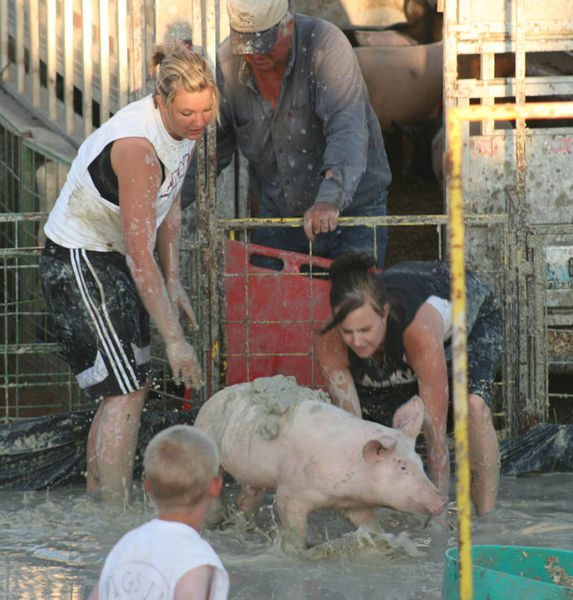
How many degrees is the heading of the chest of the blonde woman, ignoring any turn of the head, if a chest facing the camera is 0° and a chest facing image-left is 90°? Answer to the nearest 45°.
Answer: approximately 315°

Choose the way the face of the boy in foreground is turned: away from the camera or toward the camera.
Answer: away from the camera

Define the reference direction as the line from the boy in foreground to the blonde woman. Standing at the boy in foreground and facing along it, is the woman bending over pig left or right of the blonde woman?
right

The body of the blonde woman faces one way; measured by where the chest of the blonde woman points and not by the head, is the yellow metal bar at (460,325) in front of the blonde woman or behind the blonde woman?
in front

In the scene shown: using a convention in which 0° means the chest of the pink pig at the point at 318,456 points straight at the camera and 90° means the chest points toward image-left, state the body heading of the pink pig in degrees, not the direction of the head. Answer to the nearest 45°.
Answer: approximately 315°

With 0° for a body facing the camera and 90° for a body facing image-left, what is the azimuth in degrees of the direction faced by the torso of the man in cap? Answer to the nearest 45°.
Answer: approximately 45°

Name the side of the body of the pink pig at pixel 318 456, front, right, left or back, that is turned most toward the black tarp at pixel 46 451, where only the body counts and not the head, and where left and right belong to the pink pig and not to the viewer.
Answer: back

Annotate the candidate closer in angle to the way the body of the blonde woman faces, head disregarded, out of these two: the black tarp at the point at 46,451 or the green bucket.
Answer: the green bucket

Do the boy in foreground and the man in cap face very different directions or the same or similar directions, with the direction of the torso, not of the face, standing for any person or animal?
very different directions

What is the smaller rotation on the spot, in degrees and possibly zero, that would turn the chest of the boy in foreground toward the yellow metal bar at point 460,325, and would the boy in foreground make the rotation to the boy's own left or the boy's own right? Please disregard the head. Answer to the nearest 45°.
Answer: approximately 45° to the boy's own right

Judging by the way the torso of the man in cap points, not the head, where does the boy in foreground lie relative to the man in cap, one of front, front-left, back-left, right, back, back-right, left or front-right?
front-left

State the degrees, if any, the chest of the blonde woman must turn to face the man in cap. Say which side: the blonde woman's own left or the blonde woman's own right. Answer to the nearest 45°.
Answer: approximately 90° to the blonde woman's own left

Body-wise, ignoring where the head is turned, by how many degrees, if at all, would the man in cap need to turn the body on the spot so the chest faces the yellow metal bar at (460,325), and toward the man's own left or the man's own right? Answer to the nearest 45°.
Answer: approximately 45° to the man's own left

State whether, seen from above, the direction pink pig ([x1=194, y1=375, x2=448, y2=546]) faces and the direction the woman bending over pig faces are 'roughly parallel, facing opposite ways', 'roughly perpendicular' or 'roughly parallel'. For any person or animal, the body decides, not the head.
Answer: roughly perpendicular

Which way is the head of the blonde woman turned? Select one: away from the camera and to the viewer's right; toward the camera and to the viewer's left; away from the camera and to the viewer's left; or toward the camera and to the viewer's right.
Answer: toward the camera and to the viewer's right
